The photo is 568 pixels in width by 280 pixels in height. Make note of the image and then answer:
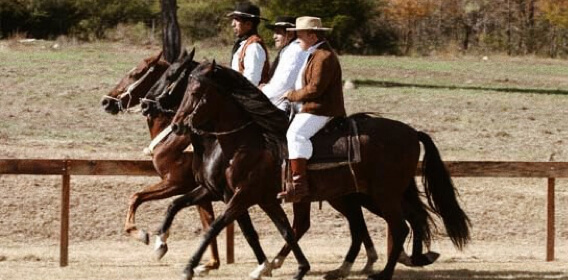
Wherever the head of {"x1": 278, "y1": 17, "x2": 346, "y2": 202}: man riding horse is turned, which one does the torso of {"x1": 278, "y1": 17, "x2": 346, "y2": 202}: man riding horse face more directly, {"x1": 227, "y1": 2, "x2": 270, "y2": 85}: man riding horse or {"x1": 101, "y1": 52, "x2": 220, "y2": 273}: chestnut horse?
the chestnut horse

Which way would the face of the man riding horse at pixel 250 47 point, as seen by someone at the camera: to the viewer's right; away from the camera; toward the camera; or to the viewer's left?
to the viewer's left

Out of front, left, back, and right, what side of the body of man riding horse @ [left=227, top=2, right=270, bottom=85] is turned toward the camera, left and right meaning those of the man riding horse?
left

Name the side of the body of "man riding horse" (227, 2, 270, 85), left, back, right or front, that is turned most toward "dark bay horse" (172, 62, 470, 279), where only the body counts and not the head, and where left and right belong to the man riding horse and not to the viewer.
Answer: left

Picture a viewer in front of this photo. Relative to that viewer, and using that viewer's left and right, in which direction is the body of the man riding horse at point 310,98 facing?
facing to the left of the viewer

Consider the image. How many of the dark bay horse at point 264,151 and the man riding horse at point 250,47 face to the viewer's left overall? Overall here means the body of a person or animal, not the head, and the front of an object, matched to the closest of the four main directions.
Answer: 2

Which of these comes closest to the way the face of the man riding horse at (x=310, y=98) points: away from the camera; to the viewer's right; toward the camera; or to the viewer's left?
to the viewer's left

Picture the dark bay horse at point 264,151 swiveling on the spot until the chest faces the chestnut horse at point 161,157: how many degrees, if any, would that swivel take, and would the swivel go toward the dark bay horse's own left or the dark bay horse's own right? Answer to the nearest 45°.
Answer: approximately 45° to the dark bay horse's own right

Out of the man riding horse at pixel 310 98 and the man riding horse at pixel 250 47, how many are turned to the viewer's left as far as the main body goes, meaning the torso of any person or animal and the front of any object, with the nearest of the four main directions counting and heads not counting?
2

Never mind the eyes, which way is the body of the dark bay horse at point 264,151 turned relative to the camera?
to the viewer's left
